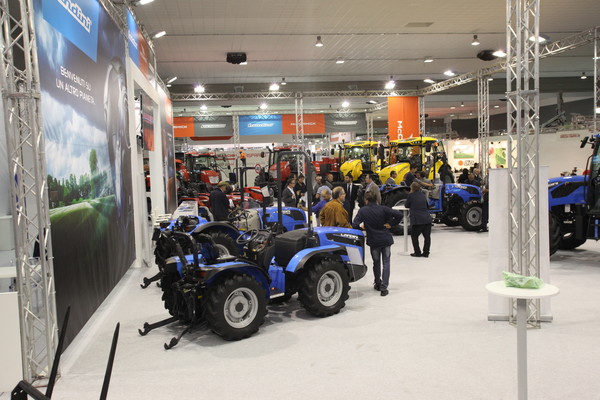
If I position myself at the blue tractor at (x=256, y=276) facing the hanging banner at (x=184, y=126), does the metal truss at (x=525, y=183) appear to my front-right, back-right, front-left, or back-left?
back-right

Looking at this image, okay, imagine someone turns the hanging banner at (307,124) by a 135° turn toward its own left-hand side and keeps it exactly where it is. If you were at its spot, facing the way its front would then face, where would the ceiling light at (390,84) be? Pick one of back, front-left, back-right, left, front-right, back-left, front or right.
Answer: right

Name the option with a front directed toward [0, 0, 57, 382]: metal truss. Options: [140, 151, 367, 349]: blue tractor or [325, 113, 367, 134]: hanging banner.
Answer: the hanging banner

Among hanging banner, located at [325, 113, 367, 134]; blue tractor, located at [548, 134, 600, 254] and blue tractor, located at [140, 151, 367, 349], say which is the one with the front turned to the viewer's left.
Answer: blue tractor, located at [548, 134, 600, 254]

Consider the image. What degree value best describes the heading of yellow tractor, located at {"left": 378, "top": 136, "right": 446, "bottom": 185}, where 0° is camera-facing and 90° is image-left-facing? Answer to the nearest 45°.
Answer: approximately 45°

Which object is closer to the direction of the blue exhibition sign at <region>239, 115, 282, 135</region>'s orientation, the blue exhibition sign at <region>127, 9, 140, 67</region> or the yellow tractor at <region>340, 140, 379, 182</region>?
the blue exhibition sign

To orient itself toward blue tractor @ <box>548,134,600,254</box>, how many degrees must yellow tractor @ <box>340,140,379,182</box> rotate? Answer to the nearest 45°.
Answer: approximately 45° to its left

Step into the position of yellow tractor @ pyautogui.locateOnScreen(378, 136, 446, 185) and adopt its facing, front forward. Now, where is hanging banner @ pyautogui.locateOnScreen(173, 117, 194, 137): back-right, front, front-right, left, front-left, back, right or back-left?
right

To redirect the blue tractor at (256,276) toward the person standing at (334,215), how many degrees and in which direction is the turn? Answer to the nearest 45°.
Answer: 0° — it already faces them

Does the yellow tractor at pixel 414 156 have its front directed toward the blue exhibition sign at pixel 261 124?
no

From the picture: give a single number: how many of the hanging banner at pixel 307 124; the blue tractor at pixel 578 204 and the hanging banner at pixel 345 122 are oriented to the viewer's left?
1

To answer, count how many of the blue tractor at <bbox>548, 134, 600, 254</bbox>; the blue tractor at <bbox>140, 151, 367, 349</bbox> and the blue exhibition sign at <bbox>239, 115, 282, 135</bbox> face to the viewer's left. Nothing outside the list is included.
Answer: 1

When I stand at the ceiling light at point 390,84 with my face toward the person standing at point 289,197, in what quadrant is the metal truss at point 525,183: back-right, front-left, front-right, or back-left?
front-left

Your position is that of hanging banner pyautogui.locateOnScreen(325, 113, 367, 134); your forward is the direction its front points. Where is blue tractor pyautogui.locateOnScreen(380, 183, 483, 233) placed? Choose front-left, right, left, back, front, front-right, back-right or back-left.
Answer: front

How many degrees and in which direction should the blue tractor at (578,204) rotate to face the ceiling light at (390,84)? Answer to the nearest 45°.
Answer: approximately 45° to its right

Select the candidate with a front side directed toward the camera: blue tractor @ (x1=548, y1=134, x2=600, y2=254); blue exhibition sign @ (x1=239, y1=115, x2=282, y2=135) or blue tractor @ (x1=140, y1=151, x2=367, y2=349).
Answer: the blue exhibition sign

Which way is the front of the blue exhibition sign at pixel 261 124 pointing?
toward the camera

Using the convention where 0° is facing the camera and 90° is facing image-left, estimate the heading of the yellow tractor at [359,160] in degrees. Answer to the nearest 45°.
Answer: approximately 45°

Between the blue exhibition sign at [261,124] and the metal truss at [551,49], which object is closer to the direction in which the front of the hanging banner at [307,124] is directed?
the metal truss

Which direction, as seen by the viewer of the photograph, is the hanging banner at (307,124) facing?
facing the viewer

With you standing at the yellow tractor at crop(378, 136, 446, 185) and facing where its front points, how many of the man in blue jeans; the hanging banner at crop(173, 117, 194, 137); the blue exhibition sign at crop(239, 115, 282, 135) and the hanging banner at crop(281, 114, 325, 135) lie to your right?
3

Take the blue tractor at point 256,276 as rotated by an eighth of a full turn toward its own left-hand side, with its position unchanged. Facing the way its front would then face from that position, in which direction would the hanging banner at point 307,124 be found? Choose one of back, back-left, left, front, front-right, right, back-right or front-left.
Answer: front

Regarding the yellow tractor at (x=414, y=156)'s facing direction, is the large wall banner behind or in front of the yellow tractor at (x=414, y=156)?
in front
